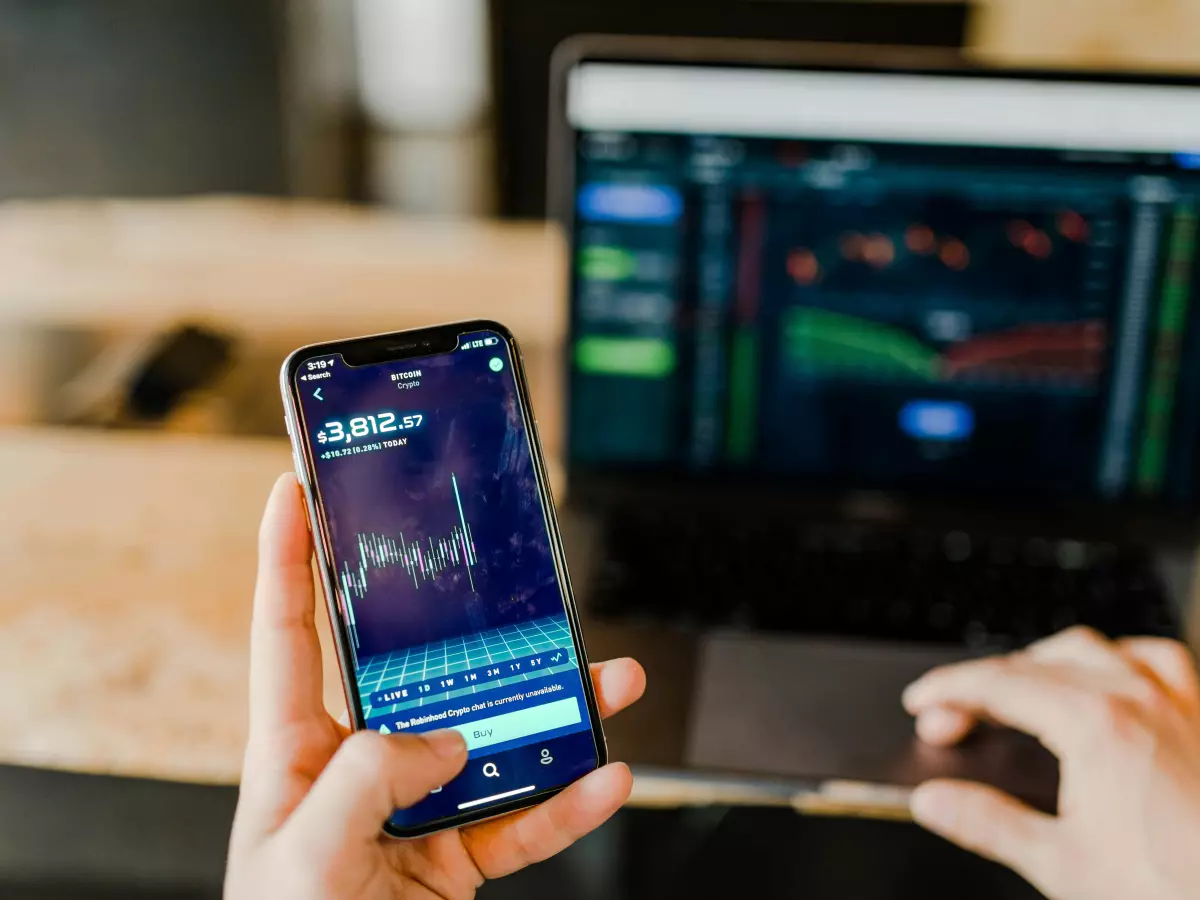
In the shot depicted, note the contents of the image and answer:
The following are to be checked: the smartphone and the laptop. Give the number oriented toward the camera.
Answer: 2

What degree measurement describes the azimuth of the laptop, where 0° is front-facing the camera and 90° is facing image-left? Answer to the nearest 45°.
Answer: approximately 0°

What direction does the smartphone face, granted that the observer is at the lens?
facing the viewer
